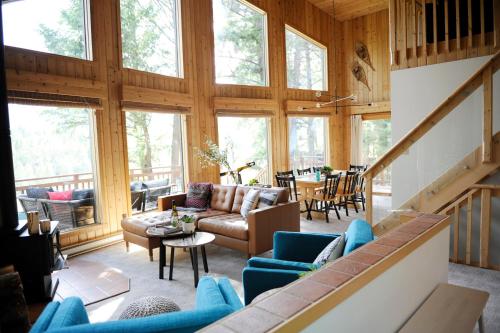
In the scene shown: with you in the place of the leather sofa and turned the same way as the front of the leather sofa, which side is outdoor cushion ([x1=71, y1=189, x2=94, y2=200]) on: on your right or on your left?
on your right

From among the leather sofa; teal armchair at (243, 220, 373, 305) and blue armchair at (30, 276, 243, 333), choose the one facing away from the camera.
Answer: the blue armchair

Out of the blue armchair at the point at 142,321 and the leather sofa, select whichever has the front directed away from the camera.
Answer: the blue armchair

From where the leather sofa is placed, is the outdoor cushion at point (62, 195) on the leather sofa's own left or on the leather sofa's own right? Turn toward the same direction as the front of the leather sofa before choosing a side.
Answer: on the leather sofa's own right

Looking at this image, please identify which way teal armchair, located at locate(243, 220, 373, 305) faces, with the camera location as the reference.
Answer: facing to the left of the viewer

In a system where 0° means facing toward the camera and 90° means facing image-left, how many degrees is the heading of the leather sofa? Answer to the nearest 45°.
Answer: approximately 45°

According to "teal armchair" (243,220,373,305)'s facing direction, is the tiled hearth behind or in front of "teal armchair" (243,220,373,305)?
in front

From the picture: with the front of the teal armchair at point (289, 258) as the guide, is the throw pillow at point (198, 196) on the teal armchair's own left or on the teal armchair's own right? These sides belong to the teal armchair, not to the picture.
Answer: on the teal armchair's own right

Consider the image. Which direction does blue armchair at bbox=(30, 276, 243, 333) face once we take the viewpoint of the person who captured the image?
facing away from the viewer
